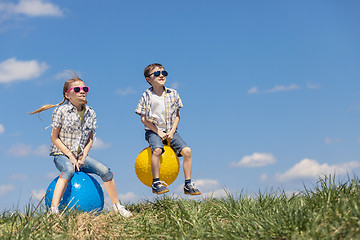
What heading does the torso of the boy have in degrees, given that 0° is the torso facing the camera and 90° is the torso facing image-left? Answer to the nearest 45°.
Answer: approximately 315°

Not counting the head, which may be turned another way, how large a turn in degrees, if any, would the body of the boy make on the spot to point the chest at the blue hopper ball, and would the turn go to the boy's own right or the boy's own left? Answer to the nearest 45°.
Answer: approximately 135° to the boy's own right

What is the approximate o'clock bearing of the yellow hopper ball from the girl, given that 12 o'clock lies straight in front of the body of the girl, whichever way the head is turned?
The yellow hopper ball is roughly at 10 o'clock from the girl.

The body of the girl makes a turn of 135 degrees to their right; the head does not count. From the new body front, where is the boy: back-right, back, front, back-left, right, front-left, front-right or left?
back

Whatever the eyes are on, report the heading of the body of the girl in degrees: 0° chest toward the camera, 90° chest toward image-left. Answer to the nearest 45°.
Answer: approximately 315°
